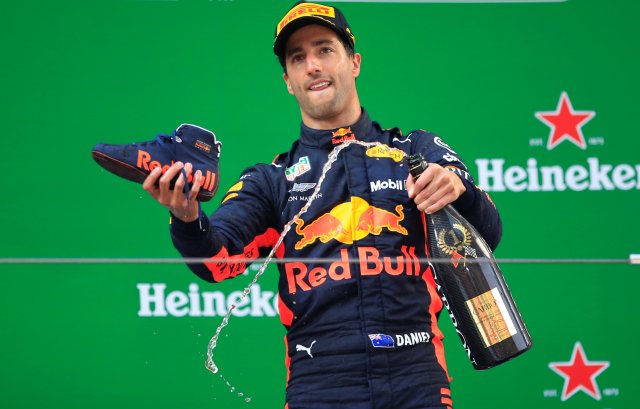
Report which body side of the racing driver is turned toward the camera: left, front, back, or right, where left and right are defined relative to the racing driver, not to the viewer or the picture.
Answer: front
